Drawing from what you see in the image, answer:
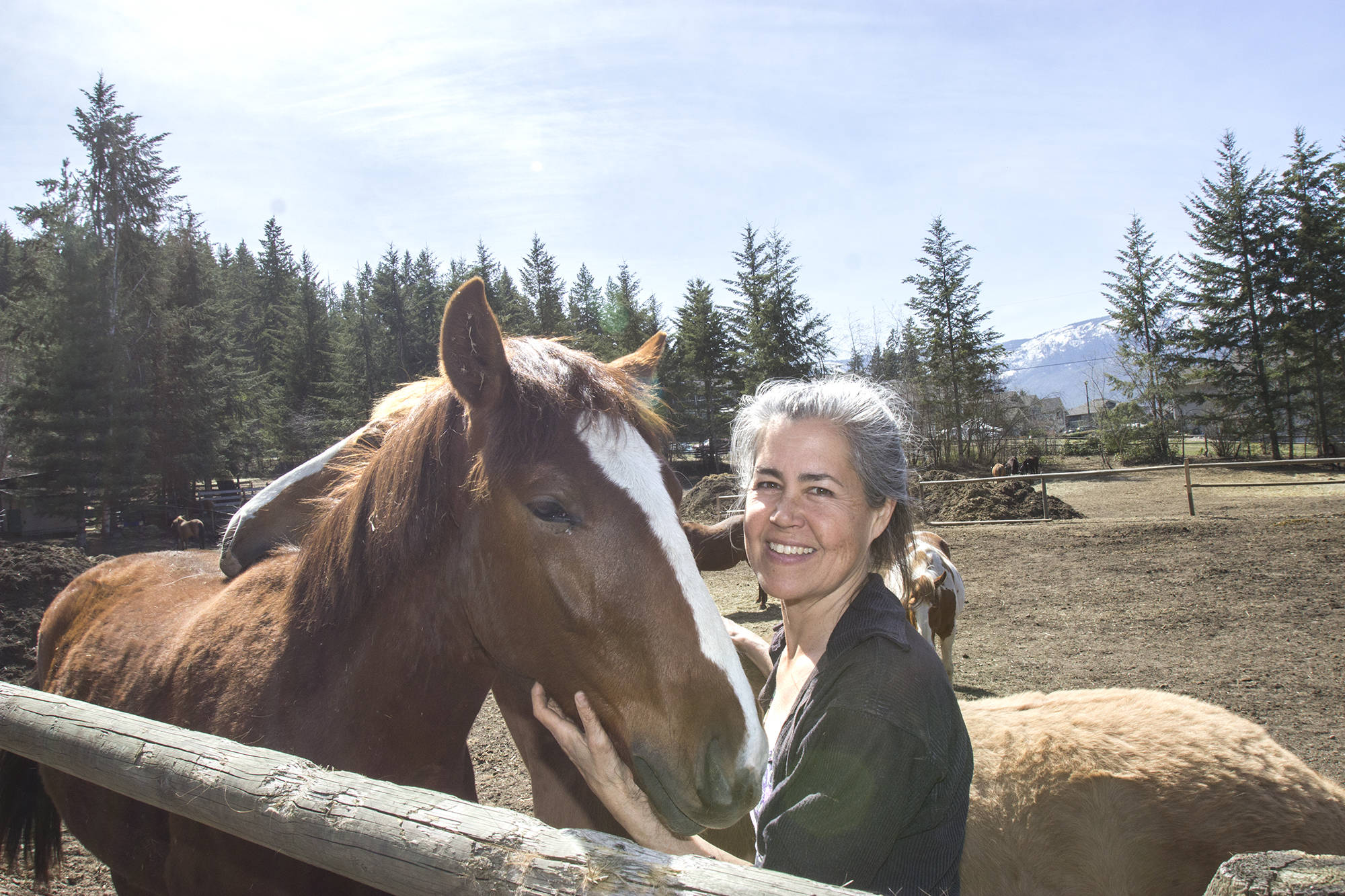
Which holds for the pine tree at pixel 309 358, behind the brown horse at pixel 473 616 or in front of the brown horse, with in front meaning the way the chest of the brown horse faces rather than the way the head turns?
behind

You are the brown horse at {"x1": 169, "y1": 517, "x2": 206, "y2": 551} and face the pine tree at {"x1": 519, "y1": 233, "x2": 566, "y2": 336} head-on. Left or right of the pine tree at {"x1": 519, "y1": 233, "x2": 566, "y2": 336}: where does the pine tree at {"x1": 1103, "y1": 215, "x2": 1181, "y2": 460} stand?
right

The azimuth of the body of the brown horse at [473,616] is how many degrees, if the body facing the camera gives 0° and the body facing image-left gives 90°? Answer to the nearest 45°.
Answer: approximately 315°

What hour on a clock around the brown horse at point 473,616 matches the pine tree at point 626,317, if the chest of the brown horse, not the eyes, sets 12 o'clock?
The pine tree is roughly at 8 o'clock from the brown horse.

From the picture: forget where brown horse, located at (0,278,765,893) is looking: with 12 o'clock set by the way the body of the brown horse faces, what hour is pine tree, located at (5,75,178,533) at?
The pine tree is roughly at 7 o'clock from the brown horse.
